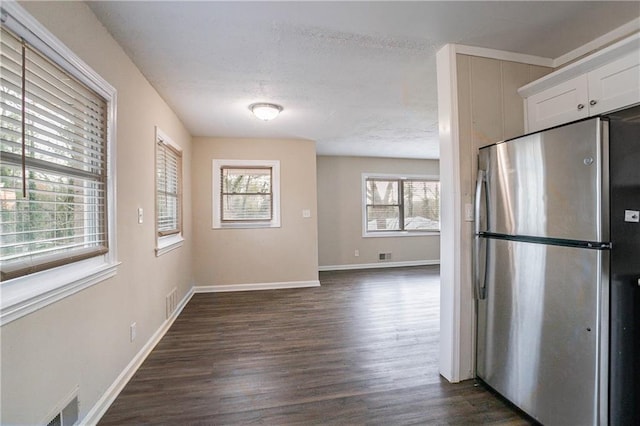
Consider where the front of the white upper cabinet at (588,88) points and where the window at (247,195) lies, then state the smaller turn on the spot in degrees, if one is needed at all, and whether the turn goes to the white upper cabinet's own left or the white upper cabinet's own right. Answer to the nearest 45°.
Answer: approximately 45° to the white upper cabinet's own right

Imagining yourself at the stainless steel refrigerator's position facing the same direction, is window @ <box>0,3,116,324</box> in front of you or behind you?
in front

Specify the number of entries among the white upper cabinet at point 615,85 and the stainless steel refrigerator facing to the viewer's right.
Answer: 0

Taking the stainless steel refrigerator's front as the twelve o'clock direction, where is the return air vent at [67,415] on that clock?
The return air vent is roughly at 12 o'clock from the stainless steel refrigerator.

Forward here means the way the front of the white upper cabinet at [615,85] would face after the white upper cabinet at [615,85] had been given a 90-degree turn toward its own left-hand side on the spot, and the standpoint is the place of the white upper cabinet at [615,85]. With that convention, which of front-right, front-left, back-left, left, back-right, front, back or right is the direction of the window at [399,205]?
back

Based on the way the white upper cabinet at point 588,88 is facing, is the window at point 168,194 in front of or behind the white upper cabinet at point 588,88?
in front

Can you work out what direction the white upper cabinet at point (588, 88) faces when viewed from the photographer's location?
facing the viewer and to the left of the viewer

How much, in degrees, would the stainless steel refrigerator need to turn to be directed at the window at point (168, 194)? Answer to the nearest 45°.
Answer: approximately 45° to its right

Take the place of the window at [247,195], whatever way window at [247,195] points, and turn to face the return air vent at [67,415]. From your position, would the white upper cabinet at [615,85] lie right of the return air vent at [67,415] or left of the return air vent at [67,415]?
left

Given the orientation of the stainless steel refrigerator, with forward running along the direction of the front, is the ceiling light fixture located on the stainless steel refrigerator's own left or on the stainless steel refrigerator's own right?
on the stainless steel refrigerator's own right

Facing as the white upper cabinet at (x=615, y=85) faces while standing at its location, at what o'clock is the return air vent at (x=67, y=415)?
The return air vent is roughly at 12 o'clock from the white upper cabinet.

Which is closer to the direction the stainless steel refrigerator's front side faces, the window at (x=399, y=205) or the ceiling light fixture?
the ceiling light fixture

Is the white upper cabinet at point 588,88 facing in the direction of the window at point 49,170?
yes

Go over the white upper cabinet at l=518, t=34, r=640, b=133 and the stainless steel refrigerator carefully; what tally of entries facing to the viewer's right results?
0

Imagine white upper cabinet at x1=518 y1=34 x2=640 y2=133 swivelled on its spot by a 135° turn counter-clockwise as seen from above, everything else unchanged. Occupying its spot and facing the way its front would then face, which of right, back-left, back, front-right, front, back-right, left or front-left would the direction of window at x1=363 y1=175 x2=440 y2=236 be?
back-left
